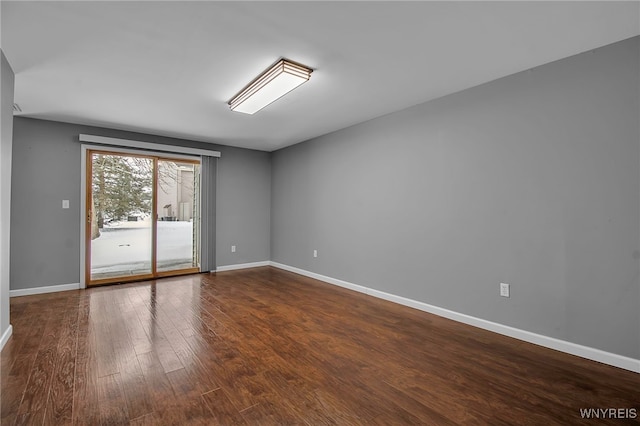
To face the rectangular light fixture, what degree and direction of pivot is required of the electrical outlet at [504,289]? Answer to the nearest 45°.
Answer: approximately 45° to its right

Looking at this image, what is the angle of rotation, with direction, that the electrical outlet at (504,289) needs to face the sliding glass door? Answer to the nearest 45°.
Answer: approximately 90° to its right

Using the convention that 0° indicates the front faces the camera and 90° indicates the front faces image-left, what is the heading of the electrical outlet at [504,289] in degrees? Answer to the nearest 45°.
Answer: approximately 0°

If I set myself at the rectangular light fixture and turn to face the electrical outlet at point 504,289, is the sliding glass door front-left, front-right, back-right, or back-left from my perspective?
back-left
